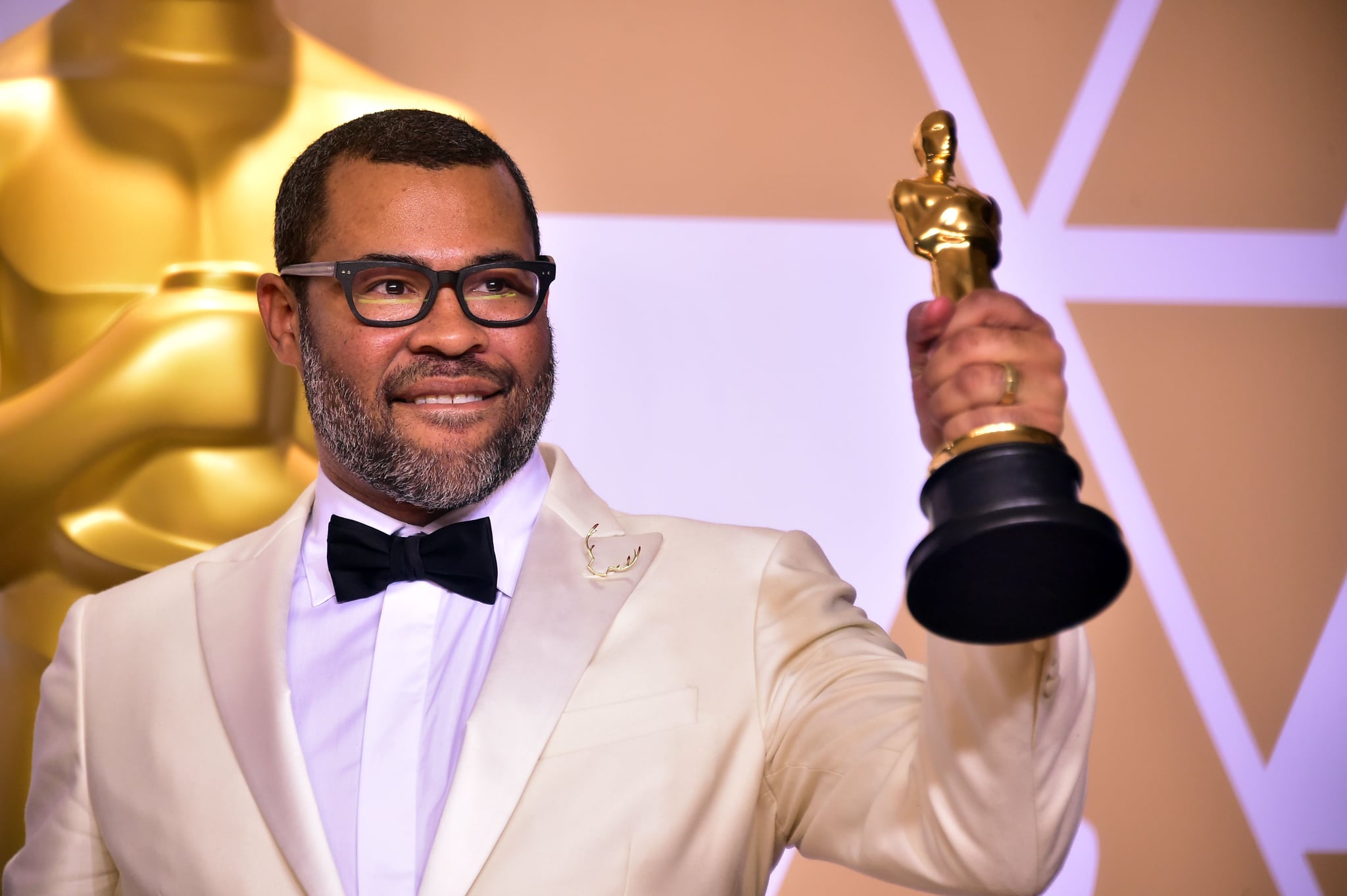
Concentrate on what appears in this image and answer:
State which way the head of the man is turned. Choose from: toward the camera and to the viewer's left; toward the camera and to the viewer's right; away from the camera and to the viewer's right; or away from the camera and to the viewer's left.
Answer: toward the camera and to the viewer's right

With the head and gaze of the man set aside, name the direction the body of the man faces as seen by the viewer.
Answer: toward the camera

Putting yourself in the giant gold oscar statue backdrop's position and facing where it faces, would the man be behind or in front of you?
in front

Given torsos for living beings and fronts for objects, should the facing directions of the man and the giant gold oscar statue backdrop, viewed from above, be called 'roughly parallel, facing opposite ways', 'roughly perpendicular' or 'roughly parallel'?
roughly parallel

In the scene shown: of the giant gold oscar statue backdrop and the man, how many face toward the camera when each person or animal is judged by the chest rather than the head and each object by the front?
2

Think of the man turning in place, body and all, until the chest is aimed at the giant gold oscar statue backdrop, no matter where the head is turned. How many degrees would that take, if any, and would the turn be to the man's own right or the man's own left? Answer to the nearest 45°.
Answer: approximately 135° to the man's own right
